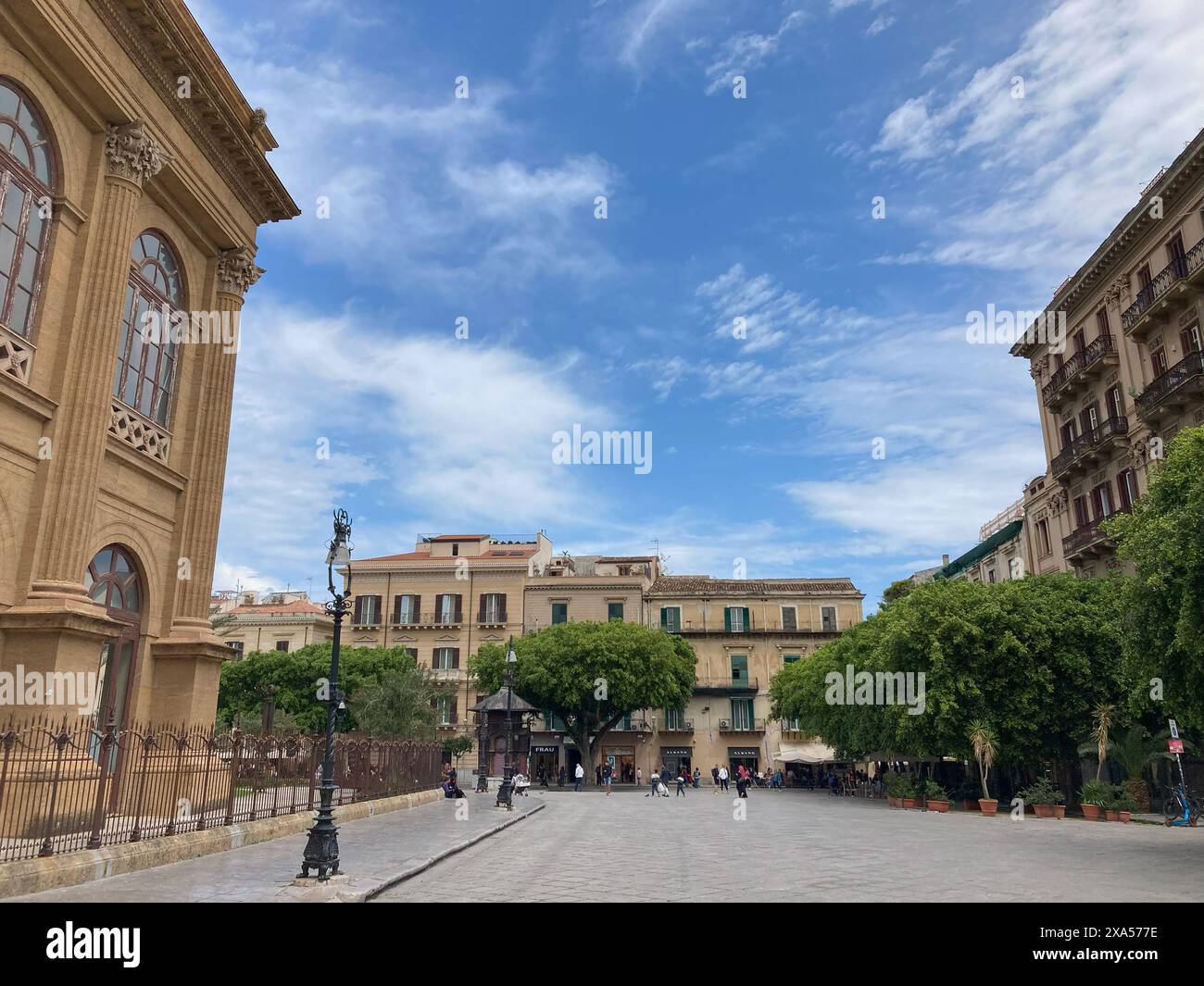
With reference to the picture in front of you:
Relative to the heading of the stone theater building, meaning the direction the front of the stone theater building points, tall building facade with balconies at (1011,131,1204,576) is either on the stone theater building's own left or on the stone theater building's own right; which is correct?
on the stone theater building's own left

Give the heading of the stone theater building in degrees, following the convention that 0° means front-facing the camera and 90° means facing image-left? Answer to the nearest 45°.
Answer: approximately 315°

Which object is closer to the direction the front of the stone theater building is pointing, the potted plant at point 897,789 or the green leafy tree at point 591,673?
the potted plant

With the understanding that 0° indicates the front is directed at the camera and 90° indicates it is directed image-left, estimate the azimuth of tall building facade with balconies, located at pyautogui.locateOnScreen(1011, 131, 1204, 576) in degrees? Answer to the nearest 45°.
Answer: approximately 45°

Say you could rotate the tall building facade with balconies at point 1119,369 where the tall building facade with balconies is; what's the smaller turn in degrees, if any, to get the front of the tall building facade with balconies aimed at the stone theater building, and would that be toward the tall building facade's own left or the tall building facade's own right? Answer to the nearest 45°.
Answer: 0° — it already faces it

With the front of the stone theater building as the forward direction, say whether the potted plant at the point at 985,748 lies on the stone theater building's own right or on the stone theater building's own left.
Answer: on the stone theater building's own left

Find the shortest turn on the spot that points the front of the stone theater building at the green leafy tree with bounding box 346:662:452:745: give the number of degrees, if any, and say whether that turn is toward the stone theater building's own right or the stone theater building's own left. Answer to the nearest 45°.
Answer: approximately 90° to the stone theater building's own left
